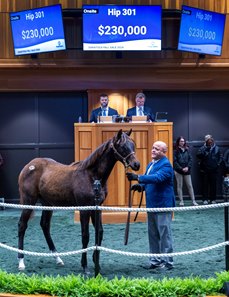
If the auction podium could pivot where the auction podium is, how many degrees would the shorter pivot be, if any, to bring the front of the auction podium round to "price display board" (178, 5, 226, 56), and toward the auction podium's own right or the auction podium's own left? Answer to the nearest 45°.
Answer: approximately 135° to the auction podium's own left

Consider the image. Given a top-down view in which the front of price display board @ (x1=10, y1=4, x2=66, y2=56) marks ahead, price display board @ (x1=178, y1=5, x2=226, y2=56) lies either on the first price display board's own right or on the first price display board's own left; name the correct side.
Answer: on the first price display board's own left

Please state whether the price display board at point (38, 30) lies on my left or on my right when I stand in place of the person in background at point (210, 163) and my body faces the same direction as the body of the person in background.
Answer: on my right

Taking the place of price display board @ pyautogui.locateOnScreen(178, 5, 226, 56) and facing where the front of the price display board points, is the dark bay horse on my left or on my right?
on my right

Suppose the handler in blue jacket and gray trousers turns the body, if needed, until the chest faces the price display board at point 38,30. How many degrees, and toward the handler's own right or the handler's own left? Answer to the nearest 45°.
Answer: approximately 45° to the handler's own right
